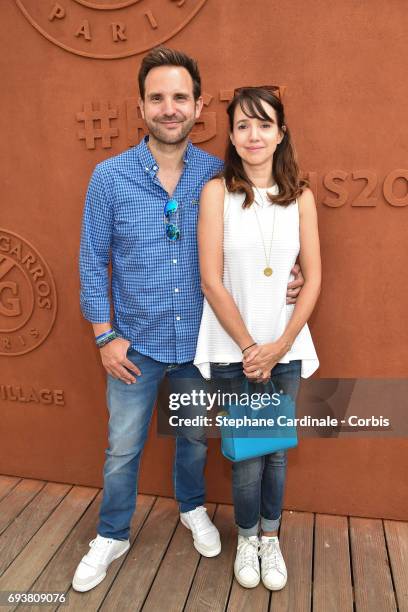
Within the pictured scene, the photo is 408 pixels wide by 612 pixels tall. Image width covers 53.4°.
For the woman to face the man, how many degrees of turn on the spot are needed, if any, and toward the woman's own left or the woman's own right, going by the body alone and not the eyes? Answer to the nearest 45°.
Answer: approximately 90° to the woman's own right

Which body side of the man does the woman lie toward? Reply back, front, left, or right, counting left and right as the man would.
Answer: left

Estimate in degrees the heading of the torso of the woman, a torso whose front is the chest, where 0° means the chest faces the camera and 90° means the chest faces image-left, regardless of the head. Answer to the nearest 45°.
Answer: approximately 0°
